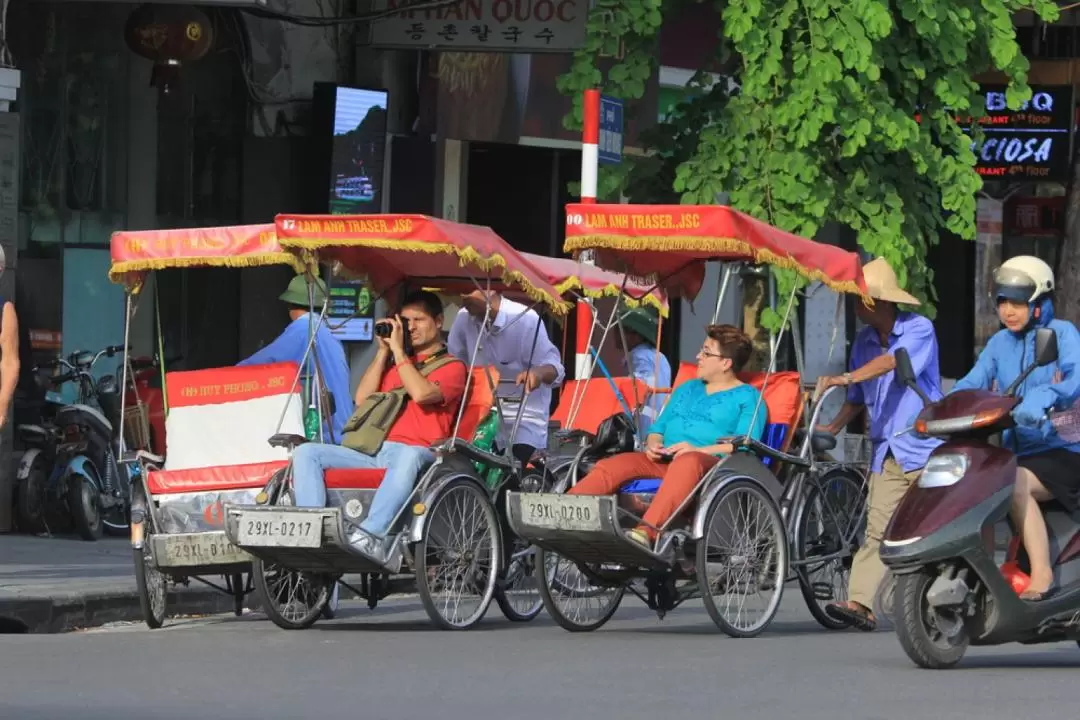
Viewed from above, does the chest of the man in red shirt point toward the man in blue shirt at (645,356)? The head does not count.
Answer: no

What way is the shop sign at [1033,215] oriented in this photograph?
toward the camera

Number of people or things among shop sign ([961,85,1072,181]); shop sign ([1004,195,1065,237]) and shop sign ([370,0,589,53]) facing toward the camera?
3

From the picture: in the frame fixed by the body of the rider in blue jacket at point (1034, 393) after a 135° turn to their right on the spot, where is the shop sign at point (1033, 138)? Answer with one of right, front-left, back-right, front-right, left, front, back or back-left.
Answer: front

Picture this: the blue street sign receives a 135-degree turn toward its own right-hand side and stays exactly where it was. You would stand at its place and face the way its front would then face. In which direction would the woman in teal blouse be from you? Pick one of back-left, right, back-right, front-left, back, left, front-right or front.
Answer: left

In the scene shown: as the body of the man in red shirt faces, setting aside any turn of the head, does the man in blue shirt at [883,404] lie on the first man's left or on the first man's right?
on the first man's left

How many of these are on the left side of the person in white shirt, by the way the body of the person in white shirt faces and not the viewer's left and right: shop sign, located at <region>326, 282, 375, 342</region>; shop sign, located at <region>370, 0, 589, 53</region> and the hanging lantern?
0

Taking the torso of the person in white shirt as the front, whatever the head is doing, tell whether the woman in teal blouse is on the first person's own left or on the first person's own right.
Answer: on the first person's own left

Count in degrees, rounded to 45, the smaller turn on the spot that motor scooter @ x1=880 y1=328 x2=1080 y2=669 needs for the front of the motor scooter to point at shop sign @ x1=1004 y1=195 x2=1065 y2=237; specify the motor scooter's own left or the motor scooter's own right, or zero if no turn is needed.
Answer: approximately 135° to the motor scooter's own right

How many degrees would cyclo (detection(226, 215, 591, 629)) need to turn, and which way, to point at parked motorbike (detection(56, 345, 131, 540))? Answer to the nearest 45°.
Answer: approximately 90° to its right

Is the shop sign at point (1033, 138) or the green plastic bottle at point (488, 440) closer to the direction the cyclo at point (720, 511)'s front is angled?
the green plastic bottle

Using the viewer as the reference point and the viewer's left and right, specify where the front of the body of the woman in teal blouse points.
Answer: facing the viewer and to the left of the viewer

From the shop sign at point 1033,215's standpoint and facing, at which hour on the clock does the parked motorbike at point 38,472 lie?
The parked motorbike is roughly at 1 o'clock from the shop sign.

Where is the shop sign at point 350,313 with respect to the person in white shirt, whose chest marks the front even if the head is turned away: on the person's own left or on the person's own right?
on the person's own right

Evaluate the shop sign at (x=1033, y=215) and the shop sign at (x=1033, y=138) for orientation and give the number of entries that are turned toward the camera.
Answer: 2

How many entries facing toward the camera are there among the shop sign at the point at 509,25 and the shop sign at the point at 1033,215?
2

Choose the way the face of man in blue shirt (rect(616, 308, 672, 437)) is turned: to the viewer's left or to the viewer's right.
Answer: to the viewer's left

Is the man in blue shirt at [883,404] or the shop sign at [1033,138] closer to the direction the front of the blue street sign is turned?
the man in blue shirt

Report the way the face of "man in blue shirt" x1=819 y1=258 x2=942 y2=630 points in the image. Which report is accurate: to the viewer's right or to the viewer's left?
to the viewer's left
